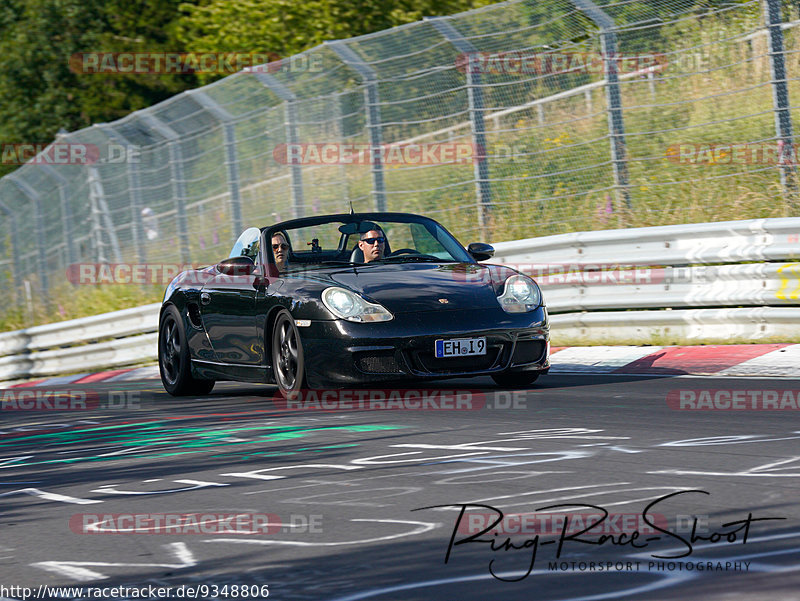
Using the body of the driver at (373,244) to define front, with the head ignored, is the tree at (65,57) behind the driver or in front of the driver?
behind

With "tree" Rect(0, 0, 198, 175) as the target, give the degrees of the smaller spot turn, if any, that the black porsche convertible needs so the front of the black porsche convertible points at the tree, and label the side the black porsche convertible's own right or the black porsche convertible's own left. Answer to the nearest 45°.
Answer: approximately 135° to the black porsche convertible's own left

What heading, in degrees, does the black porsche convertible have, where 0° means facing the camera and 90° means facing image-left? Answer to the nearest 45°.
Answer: approximately 315°

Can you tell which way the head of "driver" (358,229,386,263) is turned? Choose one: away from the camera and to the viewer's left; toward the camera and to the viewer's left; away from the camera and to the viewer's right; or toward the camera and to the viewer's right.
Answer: toward the camera and to the viewer's right
